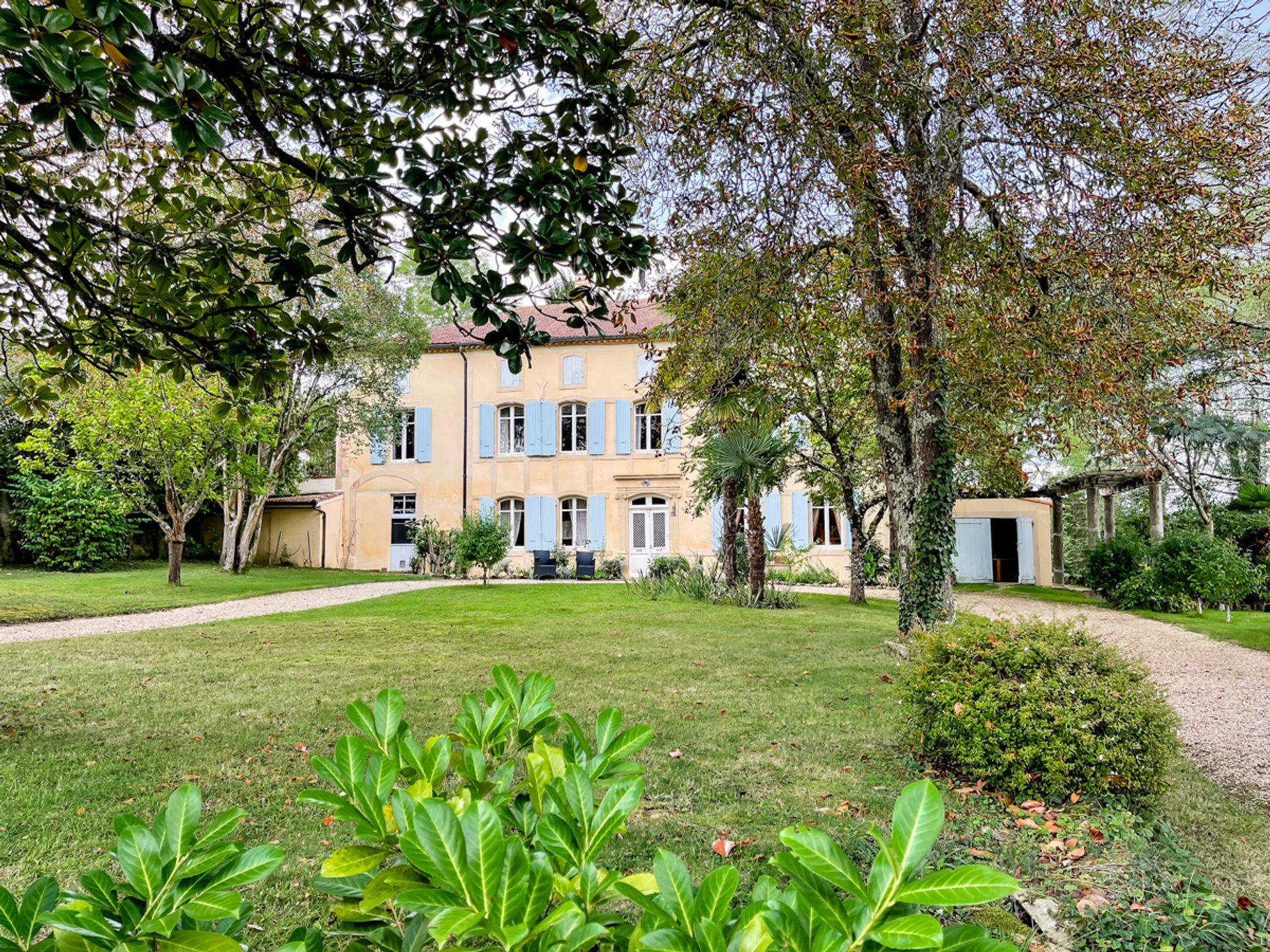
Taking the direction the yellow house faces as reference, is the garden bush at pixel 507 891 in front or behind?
in front

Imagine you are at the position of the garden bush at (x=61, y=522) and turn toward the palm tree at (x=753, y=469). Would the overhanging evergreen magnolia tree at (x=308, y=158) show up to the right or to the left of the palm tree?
right

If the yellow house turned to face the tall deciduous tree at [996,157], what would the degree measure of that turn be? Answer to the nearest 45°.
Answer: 0° — it already faces it

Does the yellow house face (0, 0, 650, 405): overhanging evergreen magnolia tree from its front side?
yes

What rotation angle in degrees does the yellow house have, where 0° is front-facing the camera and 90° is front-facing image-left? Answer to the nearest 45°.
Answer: approximately 0°

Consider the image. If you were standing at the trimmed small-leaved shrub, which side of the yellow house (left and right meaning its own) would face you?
front

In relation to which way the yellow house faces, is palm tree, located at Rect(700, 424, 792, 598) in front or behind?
in front
